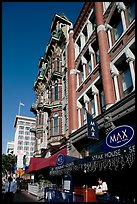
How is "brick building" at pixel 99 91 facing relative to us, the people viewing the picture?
facing the viewer and to the left of the viewer

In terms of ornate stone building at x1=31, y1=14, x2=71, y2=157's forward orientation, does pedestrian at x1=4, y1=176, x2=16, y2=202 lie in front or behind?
in front

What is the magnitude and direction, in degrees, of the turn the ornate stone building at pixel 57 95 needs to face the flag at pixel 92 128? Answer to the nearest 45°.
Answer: approximately 45° to its left

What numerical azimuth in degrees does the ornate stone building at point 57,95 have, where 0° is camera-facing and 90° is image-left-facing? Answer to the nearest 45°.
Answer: approximately 45°
